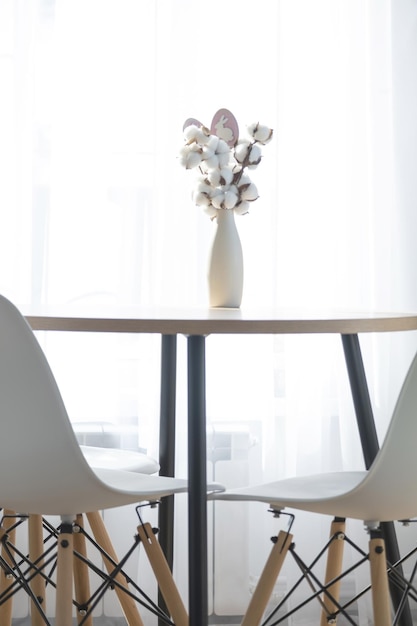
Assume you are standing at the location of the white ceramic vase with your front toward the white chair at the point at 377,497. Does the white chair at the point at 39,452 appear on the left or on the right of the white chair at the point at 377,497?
right

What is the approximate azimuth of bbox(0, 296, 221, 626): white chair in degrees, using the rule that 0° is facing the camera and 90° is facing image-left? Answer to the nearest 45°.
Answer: approximately 225°

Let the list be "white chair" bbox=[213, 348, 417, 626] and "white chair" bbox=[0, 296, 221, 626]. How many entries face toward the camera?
0

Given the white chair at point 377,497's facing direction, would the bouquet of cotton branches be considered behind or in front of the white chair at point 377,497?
in front

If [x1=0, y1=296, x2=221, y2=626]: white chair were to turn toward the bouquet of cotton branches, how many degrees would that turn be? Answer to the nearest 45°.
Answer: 0° — it already faces it

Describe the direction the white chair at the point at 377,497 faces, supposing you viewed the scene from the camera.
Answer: facing away from the viewer and to the left of the viewer

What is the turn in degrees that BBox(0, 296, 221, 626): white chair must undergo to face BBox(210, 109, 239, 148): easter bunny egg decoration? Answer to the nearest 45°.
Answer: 0° — it already faces it

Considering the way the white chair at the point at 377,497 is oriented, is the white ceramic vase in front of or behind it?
in front
